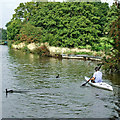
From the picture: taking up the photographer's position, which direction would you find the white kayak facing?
facing away from the viewer and to the left of the viewer

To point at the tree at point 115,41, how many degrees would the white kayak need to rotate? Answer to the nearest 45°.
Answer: approximately 45° to its right
